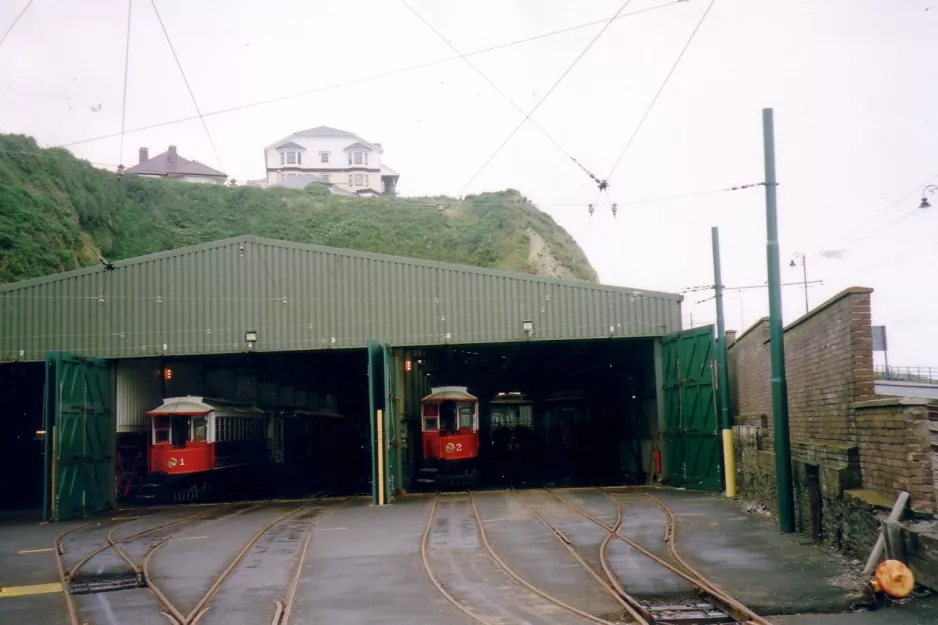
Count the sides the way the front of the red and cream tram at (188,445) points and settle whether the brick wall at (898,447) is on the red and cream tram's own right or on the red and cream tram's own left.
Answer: on the red and cream tram's own left

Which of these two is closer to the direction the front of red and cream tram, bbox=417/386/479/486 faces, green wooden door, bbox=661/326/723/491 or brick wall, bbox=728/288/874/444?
the brick wall

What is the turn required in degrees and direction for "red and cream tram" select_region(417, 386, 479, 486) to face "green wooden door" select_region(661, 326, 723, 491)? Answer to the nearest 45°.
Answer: approximately 45° to its left

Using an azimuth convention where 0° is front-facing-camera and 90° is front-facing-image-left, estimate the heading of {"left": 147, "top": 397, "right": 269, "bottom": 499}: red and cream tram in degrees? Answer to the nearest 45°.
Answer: approximately 45°

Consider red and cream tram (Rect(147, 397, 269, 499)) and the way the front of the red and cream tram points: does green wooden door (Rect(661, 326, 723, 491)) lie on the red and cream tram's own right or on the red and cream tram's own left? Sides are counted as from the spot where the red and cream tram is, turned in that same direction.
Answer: on the red and cream tram's own left

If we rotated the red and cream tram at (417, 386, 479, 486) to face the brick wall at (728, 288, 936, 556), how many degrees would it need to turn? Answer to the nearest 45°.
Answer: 0° — it already faces it

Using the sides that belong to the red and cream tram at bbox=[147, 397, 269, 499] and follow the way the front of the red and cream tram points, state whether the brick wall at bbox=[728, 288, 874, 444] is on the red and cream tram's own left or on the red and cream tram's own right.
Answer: on the red and cream tram's own left

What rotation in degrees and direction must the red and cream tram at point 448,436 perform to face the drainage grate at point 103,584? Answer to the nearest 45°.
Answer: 0° — it already faces it

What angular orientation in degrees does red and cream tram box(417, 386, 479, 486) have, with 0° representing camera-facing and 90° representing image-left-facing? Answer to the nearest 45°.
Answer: approximately 0°
